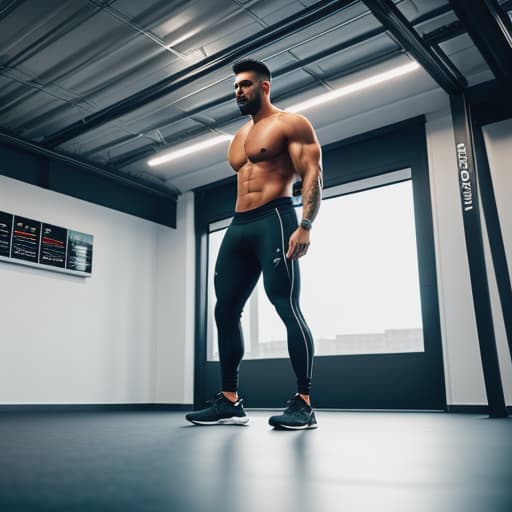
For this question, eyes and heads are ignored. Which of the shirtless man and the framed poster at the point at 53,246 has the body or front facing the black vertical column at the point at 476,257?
the framed poster

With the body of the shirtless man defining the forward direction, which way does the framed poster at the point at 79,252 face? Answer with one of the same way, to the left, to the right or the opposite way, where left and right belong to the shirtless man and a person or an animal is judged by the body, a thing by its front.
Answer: to the left

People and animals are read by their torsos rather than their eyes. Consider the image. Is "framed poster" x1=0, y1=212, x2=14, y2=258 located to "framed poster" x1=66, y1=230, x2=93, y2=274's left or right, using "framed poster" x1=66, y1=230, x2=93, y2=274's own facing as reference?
on its right

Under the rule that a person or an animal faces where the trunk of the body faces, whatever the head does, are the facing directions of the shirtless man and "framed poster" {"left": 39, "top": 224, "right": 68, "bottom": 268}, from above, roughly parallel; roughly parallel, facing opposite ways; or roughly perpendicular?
roughly perpendicular

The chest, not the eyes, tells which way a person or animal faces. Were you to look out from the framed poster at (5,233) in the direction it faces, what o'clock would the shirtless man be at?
The shirtless man is roughly at 1 o'clock from the framed poster.

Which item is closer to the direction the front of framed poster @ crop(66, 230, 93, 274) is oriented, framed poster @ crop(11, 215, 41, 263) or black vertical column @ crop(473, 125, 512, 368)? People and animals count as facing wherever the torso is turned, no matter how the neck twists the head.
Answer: the black vertical column

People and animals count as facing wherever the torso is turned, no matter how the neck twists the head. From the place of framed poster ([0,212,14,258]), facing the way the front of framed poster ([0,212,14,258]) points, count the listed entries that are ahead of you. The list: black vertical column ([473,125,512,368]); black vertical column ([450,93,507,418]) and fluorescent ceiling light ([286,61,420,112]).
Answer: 3

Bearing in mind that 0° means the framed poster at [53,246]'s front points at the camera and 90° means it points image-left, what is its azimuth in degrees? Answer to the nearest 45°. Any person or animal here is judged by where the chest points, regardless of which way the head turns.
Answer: approximately 315°

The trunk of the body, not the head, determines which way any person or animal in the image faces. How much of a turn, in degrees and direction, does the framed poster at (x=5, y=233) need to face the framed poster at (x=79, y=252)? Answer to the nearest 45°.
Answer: approximately 90° to its left

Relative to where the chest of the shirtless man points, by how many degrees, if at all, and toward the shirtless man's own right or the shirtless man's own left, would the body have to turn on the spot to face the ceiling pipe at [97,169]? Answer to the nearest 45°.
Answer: approximately 90° to the shirtless man's own right

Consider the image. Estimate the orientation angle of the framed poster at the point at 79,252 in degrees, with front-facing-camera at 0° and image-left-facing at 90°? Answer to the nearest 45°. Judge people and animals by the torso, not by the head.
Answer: approximately 315°

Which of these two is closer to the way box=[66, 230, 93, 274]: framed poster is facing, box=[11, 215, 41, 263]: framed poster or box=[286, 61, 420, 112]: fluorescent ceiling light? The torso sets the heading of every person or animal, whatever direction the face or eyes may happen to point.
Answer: the fluorescent ceiling light

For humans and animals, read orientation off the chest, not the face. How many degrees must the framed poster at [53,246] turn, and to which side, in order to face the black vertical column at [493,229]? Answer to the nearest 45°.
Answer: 0° — it already faces it
